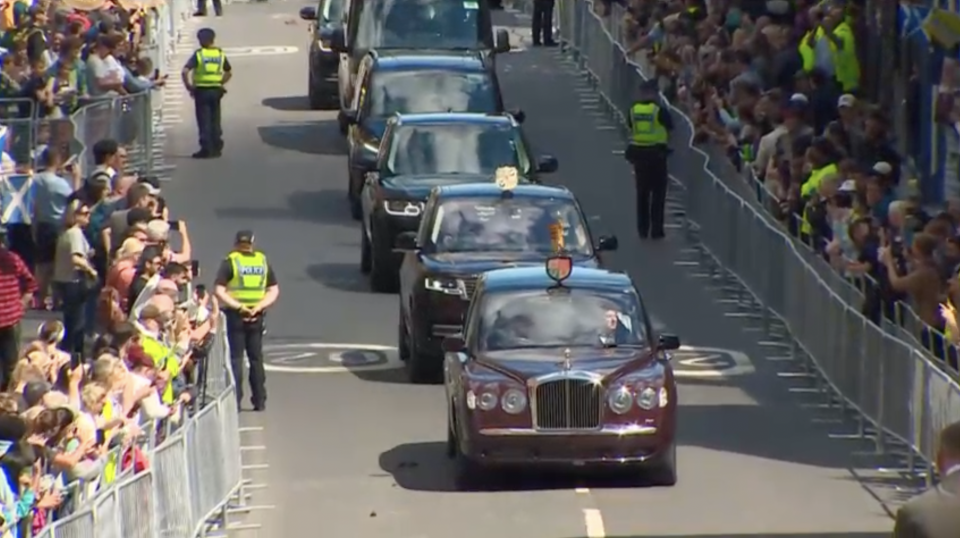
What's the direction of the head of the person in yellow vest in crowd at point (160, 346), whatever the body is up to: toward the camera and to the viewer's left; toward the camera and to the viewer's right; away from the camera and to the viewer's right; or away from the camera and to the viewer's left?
toward the camera and to the viewer's right

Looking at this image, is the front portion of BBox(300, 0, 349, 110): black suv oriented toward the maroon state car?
yes

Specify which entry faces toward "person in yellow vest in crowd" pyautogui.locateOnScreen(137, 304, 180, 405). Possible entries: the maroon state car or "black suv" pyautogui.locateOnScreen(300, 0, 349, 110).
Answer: the black suv

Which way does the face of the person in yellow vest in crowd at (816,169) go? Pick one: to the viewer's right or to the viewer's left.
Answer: to the viewer's left

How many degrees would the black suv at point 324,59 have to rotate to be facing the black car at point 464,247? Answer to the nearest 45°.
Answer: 0° — it already faces it

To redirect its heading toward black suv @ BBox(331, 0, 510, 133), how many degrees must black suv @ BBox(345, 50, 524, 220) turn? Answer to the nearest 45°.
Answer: approximately 180°

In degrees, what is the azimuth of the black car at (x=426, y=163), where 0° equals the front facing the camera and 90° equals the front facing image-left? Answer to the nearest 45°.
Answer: approximately 0°

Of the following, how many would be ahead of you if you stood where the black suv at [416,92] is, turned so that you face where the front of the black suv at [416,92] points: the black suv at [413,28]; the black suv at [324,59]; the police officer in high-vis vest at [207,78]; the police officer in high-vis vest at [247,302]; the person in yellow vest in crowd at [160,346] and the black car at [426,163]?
3
